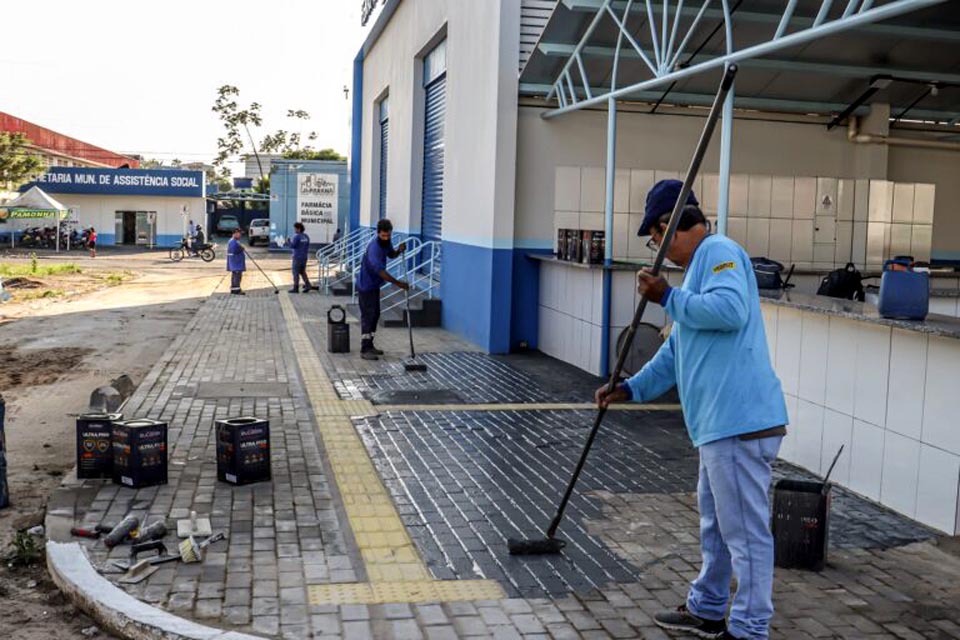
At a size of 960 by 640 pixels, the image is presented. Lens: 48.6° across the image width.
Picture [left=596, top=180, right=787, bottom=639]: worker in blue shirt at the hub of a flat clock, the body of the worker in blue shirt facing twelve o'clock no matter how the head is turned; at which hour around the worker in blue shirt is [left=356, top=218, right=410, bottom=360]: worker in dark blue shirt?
The worker in dark blue shirt is roughly at 2 o'clock from the worker in blue shirt.

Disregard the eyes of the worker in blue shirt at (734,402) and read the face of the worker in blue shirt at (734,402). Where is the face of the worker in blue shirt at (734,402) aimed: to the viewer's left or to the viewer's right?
to the viewer's left

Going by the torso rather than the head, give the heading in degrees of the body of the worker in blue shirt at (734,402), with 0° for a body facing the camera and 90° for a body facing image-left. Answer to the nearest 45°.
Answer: approximately 90°

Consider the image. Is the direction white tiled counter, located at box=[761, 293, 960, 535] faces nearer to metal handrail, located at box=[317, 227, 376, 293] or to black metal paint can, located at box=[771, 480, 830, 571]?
the black metal paint can

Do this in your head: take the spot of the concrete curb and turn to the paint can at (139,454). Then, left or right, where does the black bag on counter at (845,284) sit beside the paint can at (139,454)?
right

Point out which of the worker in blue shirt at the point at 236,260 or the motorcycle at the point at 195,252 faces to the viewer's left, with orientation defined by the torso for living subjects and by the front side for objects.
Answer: the motorcycle

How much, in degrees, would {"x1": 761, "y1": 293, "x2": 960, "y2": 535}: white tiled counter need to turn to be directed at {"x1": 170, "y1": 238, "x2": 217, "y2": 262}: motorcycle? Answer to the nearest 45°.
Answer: approximately 90° to its right

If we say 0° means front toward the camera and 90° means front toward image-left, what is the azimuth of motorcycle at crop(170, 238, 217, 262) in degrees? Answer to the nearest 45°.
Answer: approximately 90°

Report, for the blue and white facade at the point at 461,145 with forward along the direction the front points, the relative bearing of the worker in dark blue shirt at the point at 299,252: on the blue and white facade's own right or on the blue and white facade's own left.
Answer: on the blue and white facade's own right
